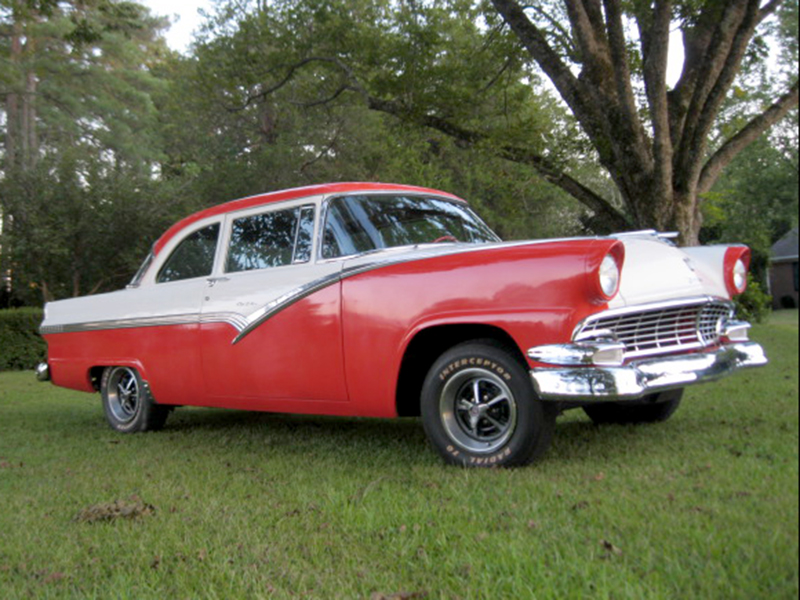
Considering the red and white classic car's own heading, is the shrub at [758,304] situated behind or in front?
in front

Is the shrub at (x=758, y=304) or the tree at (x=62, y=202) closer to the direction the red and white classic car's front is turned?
the shrub

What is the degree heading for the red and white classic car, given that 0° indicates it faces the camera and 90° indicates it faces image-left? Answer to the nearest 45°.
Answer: approximately 315°

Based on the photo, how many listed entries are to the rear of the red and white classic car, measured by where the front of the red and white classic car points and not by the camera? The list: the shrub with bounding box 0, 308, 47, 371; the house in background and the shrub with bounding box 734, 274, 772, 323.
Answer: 1

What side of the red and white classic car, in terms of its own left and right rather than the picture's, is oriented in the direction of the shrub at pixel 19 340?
back

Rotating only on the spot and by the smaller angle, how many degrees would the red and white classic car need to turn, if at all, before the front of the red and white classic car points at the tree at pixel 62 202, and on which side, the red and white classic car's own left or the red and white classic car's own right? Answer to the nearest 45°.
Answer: approximately 180°

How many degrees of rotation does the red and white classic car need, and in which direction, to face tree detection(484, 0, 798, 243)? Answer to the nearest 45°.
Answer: approximately 90° to its left

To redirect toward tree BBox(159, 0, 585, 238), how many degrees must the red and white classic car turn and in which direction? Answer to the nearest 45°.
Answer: approximately 135° to its left
